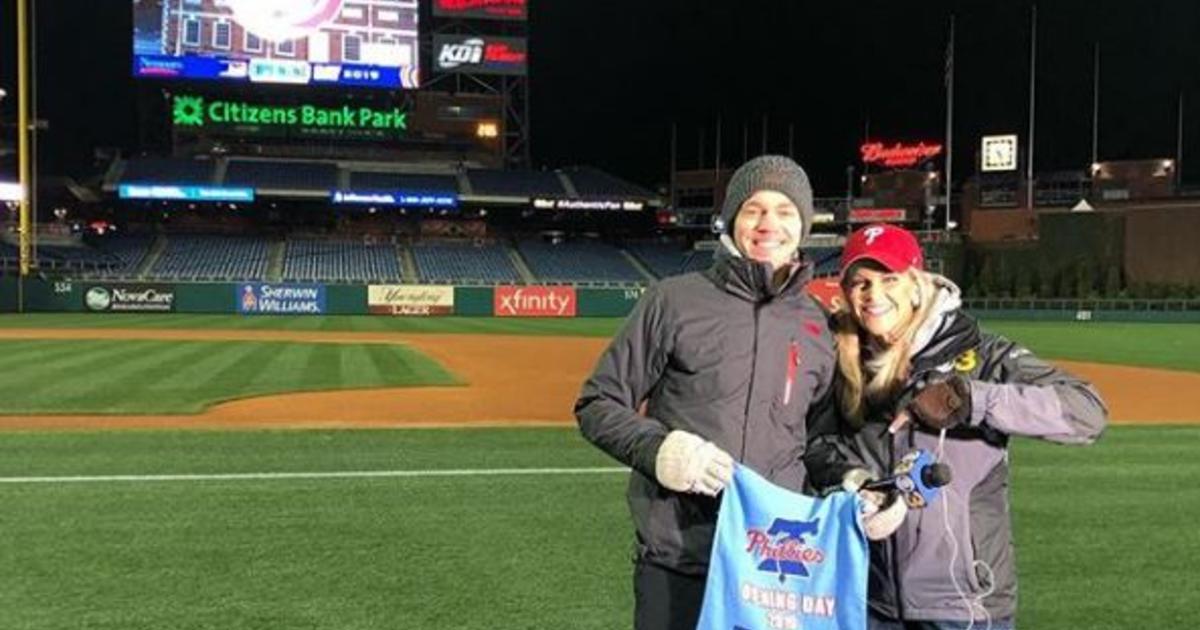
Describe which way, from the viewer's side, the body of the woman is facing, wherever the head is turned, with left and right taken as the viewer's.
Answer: facing the viewer and to the left of the viewer

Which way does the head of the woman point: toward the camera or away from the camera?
toward the camera

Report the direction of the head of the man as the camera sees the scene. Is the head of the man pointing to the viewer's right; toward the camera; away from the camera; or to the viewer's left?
toward the camera

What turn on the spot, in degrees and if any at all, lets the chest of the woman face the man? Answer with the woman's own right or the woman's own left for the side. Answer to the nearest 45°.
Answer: approximately 45° to the woman's own right
